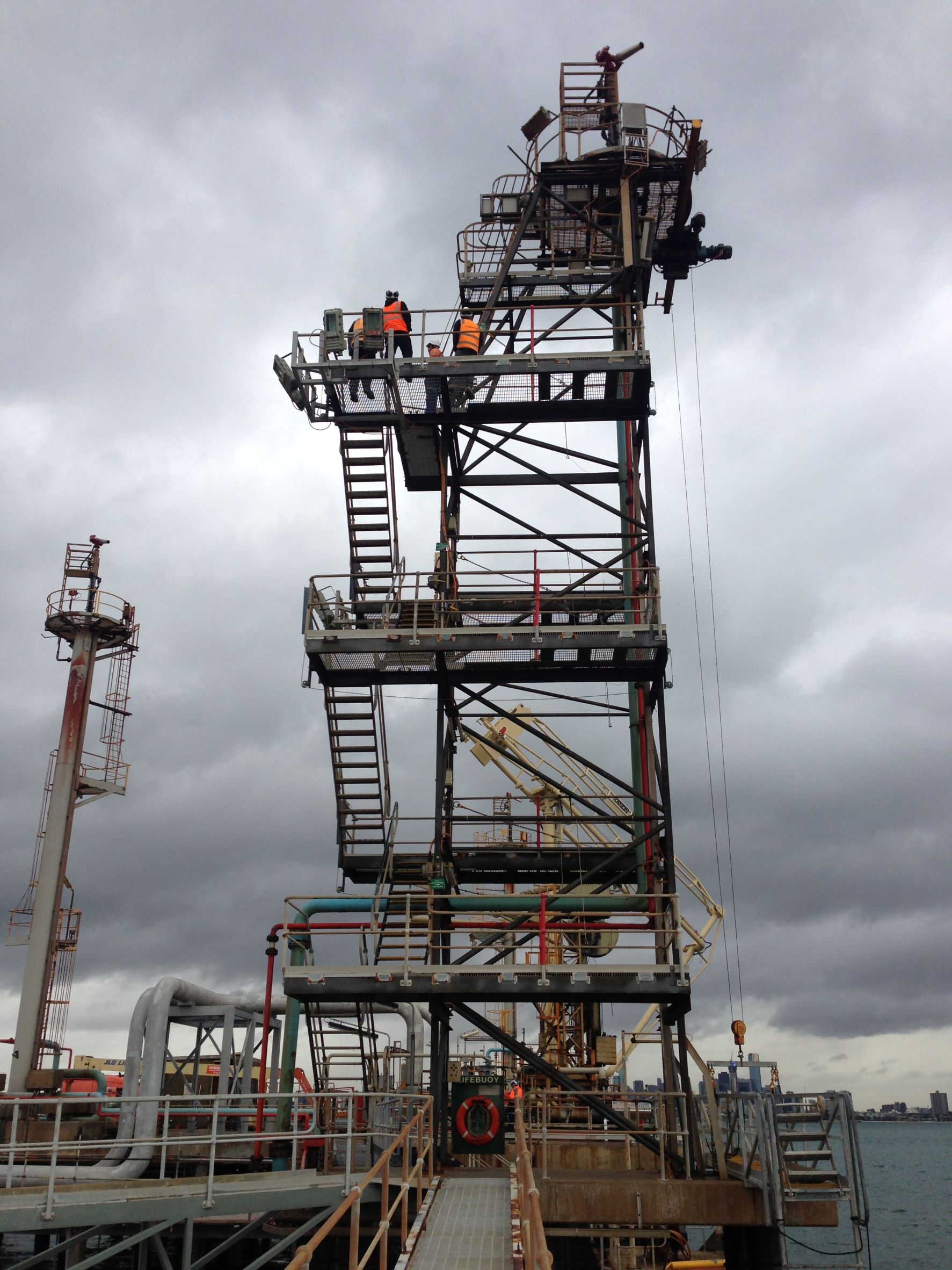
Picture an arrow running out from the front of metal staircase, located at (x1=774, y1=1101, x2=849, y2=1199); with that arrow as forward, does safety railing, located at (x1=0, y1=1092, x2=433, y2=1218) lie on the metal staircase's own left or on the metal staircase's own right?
on the metal staircase's own right

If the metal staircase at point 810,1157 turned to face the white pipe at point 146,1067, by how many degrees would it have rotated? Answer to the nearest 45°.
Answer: approximately 135° to its right

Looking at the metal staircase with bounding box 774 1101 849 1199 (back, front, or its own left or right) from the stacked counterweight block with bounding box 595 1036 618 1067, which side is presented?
back

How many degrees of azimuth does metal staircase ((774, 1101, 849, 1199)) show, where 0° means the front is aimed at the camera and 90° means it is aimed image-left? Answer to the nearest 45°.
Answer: approximately 0°

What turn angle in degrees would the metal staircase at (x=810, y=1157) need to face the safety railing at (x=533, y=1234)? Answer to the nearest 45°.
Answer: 0° — it already faces it

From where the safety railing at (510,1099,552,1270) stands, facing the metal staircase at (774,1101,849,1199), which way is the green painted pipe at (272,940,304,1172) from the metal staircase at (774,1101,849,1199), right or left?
left
